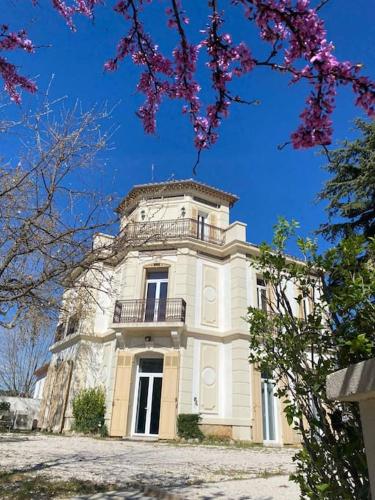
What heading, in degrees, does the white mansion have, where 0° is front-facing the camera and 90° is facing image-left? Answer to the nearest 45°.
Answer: approximately 0°

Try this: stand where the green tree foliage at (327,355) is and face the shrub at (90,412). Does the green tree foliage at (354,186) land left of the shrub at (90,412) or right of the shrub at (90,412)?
right

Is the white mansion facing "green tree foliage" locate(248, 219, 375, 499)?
yes
